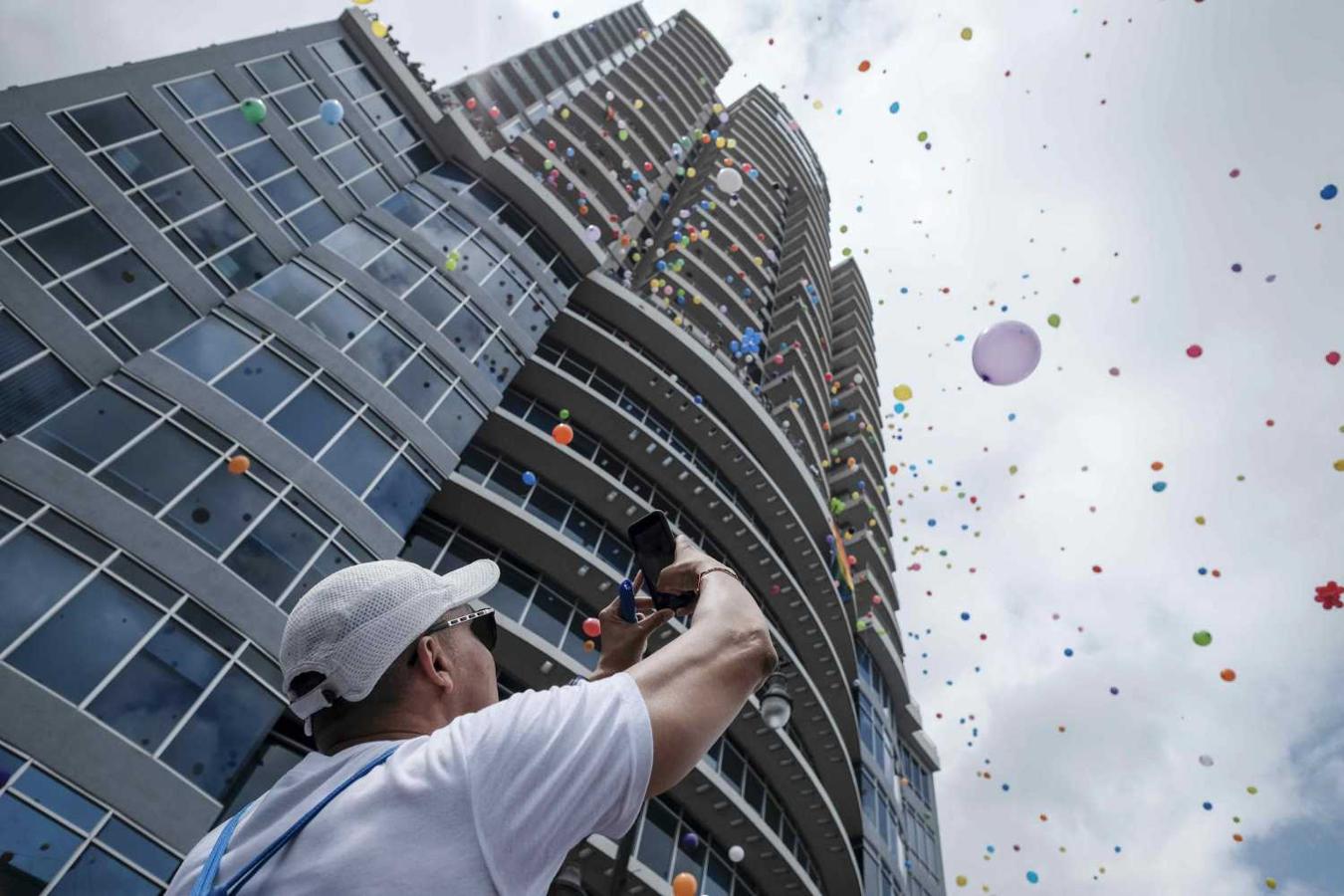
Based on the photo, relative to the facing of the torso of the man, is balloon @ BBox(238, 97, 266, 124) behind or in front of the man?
in front

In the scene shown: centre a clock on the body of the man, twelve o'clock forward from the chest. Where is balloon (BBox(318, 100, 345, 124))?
The balloon is roughly at 11 o'clock from the man.

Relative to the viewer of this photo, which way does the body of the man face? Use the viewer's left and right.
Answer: facing away from the viewer and to the right of the viewer

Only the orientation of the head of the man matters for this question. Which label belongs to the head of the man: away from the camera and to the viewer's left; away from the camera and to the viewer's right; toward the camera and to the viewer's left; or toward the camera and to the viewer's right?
away from the camera and to the viewer's right

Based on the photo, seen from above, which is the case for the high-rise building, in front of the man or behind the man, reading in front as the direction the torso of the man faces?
in front
